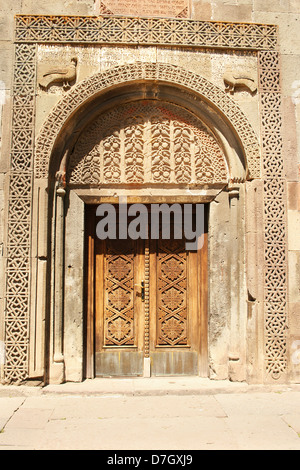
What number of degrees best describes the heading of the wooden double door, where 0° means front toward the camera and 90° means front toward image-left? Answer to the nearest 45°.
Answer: approximately 0°
